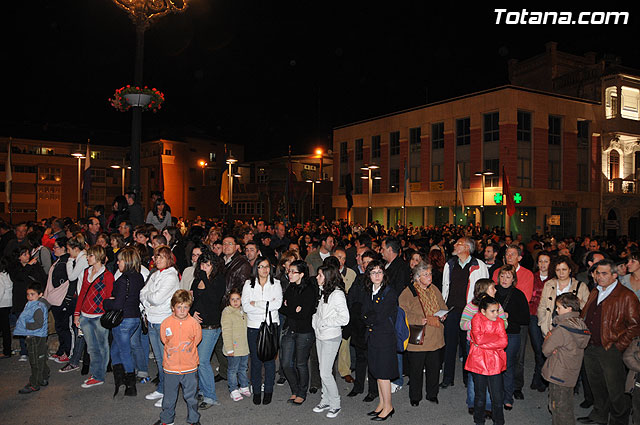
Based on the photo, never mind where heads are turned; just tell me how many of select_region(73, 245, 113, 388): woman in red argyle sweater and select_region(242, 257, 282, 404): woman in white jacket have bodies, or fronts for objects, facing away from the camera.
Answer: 0

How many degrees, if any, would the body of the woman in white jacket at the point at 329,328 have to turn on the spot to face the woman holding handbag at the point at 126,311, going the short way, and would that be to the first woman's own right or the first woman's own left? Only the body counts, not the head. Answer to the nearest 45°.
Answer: approximately 45° to the first woman's own right

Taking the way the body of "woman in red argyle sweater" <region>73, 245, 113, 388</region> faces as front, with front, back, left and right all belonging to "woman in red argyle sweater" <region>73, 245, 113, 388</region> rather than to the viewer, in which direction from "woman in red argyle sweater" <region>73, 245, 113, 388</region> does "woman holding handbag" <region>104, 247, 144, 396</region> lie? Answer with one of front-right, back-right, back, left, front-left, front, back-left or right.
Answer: left

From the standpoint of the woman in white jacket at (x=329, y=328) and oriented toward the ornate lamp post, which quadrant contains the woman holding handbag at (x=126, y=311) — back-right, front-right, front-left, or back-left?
front-left

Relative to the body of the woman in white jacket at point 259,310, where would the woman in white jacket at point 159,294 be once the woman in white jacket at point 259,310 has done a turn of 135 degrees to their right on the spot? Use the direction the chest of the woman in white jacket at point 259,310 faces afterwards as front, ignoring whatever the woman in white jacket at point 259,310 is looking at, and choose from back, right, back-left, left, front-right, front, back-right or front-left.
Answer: front-left

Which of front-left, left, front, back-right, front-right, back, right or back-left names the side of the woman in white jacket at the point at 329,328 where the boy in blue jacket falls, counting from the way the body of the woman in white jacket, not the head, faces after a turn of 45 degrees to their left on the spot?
right

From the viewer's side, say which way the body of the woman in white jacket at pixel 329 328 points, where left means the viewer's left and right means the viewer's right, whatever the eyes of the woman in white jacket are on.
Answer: facing the viewer and to the left of the viewer

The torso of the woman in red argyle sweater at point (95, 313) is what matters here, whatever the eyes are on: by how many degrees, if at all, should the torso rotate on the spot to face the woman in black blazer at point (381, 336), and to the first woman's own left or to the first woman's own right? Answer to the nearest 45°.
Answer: approximately 90° to the first woman's own left

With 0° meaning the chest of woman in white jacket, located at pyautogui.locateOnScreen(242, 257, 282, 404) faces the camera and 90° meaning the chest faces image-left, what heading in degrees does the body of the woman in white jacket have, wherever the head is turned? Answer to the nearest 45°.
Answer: approximately 0°

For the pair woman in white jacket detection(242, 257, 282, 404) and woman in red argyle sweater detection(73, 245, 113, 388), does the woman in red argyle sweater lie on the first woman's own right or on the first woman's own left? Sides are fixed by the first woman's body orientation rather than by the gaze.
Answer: on the first woman's own right
